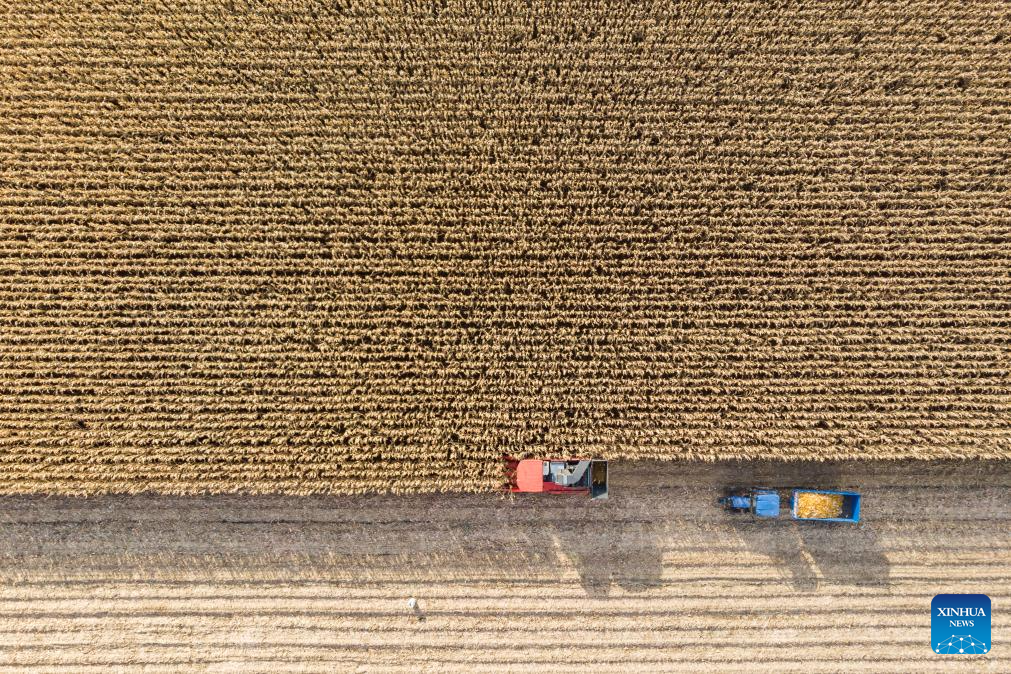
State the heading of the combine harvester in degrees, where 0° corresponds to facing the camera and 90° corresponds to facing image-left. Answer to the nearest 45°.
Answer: approximately 90°
